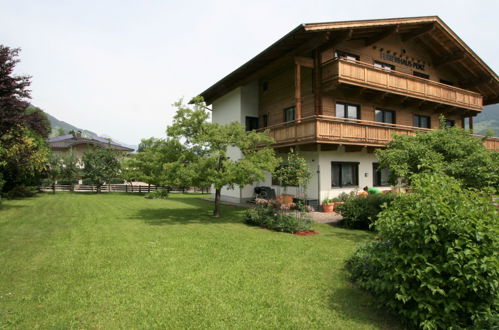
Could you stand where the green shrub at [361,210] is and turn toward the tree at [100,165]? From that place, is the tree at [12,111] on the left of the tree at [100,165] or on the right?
left

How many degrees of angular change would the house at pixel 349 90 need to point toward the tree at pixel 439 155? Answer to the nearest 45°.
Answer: approximately 45° to its right

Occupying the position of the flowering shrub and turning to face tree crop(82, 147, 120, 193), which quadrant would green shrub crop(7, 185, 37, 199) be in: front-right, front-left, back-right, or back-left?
front-left

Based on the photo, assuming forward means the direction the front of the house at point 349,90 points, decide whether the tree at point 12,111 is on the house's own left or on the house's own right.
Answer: on the house's own right

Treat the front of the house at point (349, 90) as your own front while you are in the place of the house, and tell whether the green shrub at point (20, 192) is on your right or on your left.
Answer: on your right

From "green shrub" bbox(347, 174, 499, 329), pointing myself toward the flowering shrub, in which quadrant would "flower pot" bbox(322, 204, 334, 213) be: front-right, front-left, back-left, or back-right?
front-right

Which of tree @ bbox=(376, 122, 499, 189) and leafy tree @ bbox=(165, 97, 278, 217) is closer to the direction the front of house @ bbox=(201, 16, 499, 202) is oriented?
the tree

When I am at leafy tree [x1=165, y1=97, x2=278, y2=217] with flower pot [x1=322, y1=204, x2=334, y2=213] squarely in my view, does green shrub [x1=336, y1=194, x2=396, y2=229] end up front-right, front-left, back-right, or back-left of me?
front-right

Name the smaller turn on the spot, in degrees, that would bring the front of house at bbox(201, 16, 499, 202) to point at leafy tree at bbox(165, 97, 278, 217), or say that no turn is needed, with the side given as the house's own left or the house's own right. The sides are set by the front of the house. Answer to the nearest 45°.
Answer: approximately 90° to the house's own right
